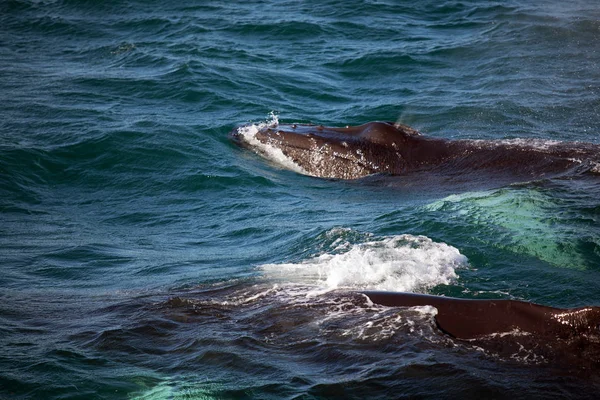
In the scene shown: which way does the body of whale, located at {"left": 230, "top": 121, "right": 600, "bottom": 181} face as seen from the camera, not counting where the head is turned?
to the viewer's left

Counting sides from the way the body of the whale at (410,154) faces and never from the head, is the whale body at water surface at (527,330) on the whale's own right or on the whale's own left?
on the whale's own left

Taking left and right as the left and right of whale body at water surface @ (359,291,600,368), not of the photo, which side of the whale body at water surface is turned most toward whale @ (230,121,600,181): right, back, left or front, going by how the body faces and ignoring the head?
right

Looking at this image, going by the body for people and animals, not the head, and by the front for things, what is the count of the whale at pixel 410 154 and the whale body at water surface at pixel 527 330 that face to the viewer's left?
2

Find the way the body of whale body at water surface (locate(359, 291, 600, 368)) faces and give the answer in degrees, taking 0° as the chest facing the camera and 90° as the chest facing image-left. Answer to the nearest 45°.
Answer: approximately 90°
